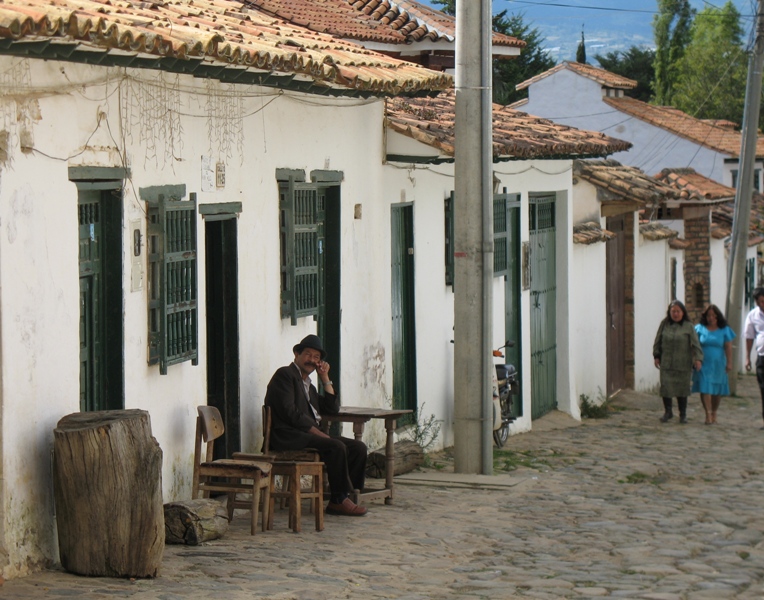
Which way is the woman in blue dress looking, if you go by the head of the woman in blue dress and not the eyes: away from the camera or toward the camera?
toward the camera

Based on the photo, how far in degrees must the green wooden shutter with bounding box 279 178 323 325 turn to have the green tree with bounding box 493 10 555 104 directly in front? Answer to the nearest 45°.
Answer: approximately 135° to its left

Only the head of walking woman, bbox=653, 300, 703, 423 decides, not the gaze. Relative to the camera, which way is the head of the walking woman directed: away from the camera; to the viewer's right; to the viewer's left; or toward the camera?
toward the camera

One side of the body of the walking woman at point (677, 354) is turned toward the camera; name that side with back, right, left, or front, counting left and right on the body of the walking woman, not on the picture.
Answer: front

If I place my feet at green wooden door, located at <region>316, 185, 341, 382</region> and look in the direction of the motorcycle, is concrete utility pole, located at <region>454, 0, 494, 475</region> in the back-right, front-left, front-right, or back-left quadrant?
front-right

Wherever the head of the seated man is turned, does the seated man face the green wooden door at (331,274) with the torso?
no

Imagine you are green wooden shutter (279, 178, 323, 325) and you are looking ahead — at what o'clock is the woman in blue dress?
The woman in blue dress is roughly at 9 o'clock from the green wooden shutter.

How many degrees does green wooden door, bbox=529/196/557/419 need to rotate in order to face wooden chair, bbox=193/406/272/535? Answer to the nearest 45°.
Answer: approximately 45° to its right

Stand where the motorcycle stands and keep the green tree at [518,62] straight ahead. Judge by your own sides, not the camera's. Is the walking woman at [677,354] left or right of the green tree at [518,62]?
right

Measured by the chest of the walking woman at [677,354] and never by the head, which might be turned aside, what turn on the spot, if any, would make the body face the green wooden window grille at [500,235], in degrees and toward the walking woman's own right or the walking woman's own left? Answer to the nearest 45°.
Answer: approximately 45° to the walking woman's own right

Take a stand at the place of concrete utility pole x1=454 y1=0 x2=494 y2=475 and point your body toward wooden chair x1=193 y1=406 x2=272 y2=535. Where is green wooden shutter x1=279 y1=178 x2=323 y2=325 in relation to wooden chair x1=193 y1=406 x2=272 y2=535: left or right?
right

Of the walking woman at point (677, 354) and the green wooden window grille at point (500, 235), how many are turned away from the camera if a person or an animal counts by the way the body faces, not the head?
0

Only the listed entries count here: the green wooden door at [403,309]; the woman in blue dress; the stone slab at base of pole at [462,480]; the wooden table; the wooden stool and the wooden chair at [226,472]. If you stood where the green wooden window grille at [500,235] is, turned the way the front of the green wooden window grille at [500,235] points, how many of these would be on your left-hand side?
1

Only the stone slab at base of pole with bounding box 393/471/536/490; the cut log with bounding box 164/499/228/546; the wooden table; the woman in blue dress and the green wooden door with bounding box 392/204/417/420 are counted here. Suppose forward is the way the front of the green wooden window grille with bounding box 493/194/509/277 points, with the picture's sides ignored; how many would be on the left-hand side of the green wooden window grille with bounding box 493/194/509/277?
1

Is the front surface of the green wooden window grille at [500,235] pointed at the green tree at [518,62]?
no

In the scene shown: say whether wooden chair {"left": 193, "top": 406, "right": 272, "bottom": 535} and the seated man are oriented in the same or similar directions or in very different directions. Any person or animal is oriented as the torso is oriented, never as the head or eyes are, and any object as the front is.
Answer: same or similar directions

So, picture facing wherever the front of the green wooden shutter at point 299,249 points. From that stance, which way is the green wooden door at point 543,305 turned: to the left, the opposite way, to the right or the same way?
the same way

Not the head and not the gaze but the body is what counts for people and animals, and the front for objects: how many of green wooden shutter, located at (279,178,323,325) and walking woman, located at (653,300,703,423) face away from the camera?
0

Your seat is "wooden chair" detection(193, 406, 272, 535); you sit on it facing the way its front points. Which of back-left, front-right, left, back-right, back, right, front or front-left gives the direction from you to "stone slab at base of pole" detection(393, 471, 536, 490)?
left

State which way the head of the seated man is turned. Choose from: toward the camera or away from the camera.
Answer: toward the camera

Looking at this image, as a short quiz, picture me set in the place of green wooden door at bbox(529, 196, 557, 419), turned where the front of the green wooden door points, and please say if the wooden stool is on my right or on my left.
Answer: on my right

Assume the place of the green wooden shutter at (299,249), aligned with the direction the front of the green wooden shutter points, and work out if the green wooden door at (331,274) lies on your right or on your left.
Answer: on your left

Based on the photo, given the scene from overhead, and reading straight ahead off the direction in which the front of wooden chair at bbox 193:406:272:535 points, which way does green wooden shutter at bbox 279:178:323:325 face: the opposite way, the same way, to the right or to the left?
the same way
